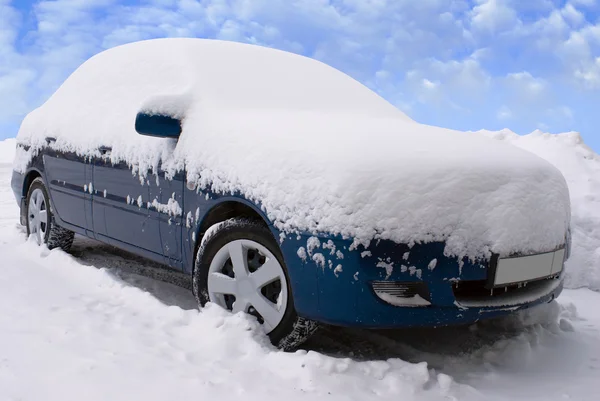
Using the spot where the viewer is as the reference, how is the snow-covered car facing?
facing the viewer and to the right of the viewer
